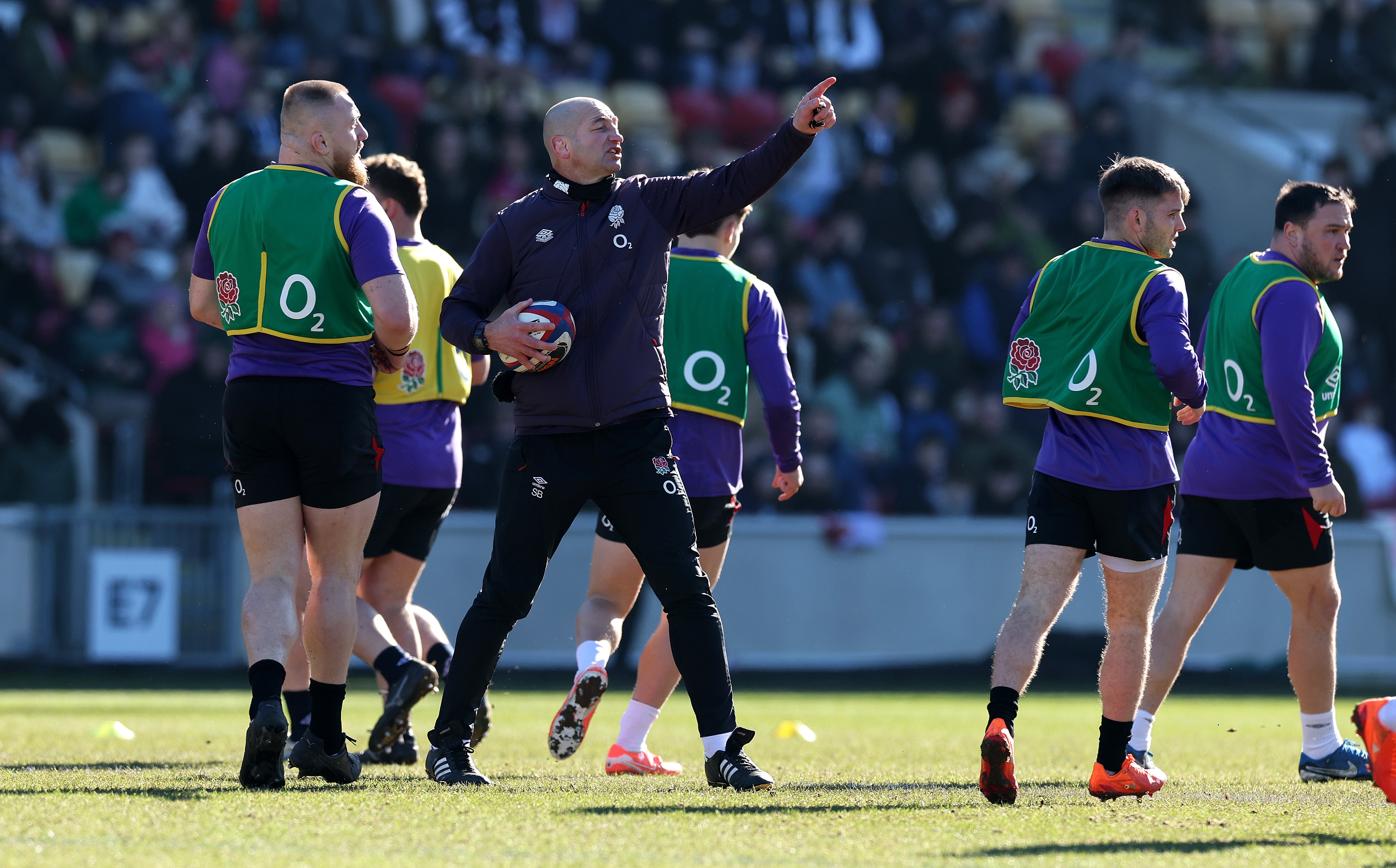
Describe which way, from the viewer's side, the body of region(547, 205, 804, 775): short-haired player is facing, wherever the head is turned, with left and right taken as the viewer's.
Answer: facing away from the viewer and to the right of the viewer

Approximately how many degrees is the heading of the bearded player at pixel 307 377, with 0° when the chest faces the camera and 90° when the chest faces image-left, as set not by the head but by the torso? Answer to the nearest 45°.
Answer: approximately 225°

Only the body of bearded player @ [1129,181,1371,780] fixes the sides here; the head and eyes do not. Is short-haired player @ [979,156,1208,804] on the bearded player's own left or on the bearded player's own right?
on the bearded player's own right

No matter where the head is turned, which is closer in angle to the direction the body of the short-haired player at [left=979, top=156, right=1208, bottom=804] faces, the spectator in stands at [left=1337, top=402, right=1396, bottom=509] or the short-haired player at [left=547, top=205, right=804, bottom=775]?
the spectator in stands

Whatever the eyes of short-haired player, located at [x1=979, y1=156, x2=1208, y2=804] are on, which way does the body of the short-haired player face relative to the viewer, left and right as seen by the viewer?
facing away from the viewer and to the right of the viewer

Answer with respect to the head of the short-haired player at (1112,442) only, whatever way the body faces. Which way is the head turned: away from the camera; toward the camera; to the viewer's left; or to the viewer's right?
to the viewer's right

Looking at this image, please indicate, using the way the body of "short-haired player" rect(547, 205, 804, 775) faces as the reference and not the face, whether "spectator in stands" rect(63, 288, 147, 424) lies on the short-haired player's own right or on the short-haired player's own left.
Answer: on the short-haired player's own left
